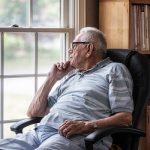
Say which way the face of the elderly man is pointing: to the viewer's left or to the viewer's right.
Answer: to the viewer's left

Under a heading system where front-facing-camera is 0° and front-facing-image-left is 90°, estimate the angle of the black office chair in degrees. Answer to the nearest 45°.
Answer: approximately 45°

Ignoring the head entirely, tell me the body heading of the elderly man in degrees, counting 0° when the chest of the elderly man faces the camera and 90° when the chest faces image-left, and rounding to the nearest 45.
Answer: approximately 45°

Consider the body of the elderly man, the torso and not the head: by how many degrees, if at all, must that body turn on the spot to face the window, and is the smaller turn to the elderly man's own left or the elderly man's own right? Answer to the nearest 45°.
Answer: approximately 90° to the elderly man's own right

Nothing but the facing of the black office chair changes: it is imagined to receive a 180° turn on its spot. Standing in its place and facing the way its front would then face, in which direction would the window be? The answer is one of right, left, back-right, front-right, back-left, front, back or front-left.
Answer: left
